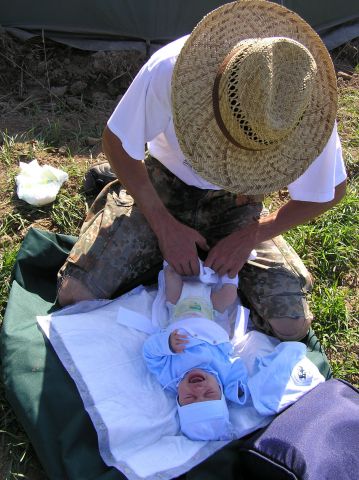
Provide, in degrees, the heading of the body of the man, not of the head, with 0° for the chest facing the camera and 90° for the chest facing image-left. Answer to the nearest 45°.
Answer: approximately 0°

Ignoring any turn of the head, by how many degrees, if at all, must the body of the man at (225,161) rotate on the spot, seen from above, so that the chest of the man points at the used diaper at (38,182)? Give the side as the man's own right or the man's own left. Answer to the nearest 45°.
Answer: approximately 135° to the man's own right
